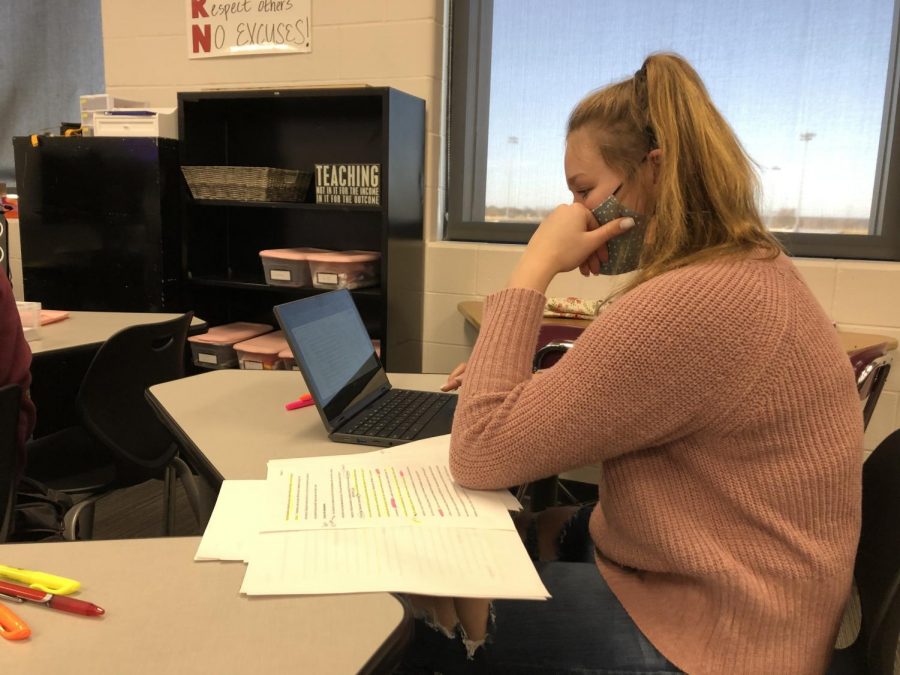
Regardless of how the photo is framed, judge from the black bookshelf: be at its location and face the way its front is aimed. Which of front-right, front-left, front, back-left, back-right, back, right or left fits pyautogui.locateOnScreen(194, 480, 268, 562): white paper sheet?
front-left

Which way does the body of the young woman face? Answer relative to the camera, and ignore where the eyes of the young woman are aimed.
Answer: to the viewer's left

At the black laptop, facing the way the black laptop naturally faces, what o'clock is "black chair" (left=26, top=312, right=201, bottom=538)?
The black chair is roughly at 6 o'clock from the black laptop.

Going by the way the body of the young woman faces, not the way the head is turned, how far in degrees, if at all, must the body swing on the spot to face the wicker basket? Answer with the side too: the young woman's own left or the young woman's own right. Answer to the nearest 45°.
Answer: approximately 45° to the young woman's own right

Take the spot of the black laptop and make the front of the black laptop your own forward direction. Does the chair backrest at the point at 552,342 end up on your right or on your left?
on your left

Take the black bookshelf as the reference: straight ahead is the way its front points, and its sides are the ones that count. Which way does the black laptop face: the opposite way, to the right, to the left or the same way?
to the left

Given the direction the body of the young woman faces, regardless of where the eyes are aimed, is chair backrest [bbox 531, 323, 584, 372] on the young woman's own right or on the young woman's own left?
on the young woman's own right

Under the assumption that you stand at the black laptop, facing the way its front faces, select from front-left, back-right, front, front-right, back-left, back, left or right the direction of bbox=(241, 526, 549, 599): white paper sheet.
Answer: front-right

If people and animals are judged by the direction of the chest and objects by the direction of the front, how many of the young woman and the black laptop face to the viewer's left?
1

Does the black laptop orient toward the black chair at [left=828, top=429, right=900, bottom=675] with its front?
yes

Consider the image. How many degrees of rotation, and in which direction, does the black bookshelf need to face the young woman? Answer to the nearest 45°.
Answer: approximately 45° to its left

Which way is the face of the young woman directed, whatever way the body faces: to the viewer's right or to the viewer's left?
to the viewer's left

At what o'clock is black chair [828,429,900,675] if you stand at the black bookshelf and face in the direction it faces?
The black chair is roughly at 10 o'clock from the black bookshelf.

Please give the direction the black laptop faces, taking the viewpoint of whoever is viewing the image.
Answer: facing the viewer and to the right of the viewer

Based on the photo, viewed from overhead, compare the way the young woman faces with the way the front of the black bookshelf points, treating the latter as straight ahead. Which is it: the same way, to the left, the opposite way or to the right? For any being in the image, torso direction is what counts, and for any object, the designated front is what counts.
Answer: to the right

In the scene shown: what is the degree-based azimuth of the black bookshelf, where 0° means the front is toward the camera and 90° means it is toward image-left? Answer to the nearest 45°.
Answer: approximately 45°
